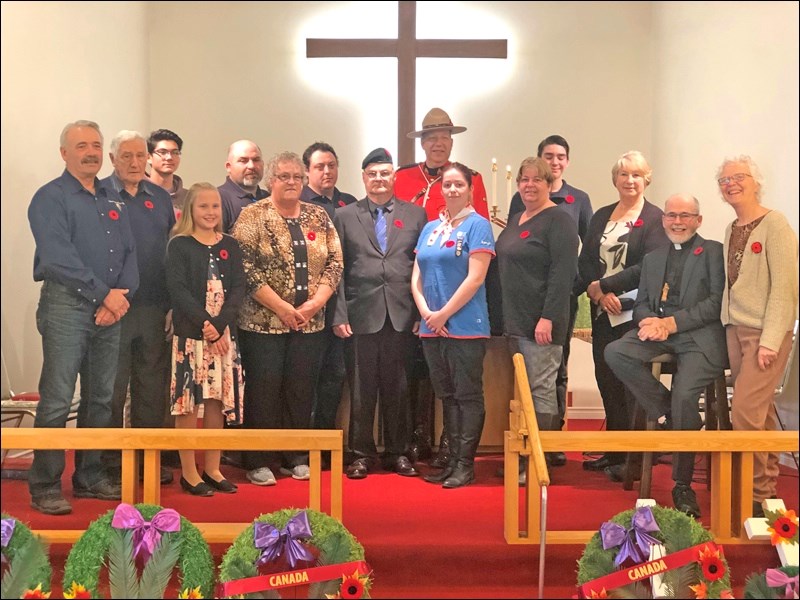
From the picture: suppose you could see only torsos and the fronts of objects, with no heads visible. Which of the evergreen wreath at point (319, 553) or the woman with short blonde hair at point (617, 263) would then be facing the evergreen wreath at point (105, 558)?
the woman with short blonde hair

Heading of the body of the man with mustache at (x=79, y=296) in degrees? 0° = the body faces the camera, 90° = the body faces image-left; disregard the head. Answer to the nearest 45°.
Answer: approximately 315°

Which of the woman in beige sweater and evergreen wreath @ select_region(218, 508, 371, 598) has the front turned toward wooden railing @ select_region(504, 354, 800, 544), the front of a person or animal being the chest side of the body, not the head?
the woman in beige sweater

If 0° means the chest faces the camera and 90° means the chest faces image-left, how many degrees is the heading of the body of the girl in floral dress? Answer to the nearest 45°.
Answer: approximately 315°

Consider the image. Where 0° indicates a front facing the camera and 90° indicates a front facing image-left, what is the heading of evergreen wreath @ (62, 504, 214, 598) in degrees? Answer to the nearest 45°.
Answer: approximately 0°

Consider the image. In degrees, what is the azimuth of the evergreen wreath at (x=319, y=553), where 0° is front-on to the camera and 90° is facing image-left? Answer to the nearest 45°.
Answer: approximately 0°
